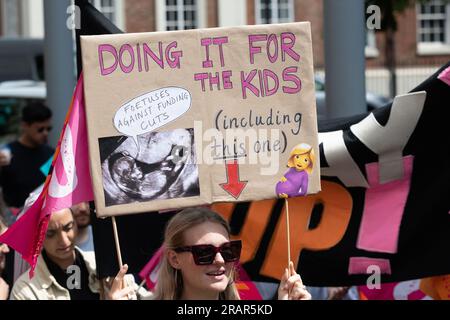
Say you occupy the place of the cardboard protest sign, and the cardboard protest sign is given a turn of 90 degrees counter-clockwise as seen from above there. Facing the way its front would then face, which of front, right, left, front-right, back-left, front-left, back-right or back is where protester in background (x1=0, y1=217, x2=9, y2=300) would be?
back-left

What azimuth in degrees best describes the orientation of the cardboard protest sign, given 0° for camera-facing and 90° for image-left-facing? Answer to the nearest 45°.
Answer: approximately 0°

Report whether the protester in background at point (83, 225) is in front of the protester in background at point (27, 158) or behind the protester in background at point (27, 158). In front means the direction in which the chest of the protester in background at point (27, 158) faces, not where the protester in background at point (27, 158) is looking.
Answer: in front

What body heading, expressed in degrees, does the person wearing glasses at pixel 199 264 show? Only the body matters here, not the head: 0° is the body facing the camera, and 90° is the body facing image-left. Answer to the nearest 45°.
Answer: approximately 315°

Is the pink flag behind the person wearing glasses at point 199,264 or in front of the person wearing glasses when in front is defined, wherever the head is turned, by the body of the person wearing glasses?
behind

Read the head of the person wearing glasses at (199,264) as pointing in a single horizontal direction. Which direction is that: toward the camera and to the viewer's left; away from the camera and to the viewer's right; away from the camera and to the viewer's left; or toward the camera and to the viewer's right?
toward the camera and to the viewer's right

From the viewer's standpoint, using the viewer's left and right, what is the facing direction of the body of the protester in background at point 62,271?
facing the viewer and to the right of the viewer

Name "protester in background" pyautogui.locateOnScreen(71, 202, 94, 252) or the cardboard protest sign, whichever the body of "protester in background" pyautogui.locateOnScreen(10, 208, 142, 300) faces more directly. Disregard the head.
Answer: the cardboard protest sign

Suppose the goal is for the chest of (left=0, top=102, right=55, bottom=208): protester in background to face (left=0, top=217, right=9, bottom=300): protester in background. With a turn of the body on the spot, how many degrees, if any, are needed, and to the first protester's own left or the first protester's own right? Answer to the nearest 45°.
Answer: approximately 45° to the first protester's own right
